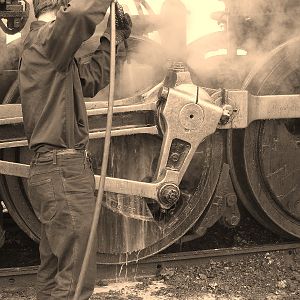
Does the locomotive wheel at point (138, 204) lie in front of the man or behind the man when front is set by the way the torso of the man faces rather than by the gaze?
in front

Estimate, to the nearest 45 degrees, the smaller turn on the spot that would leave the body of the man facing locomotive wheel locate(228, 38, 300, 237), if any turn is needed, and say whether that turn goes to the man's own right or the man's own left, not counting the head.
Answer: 0° — they already face it

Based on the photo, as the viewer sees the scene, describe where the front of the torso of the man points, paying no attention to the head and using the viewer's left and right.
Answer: facing away from the viewer and to the right of the viewer
